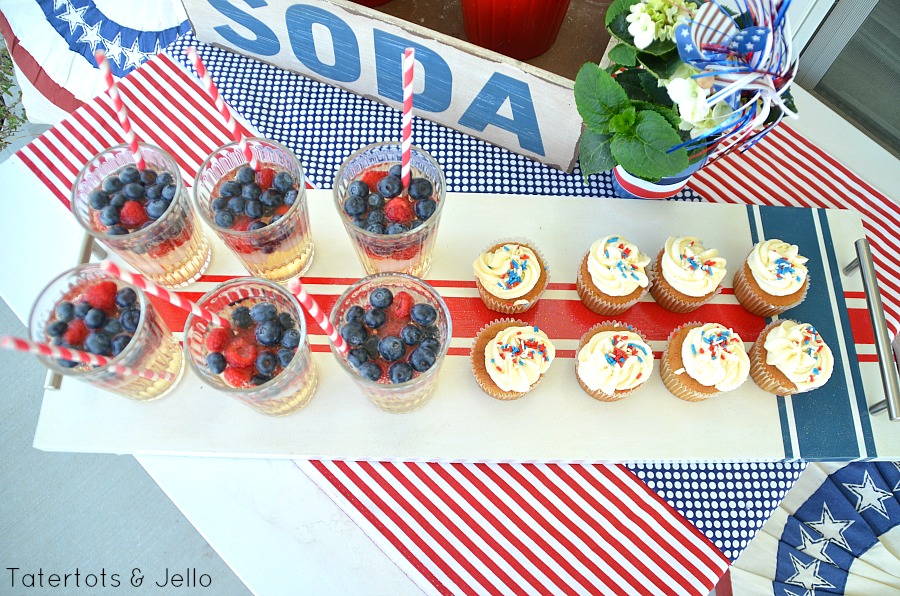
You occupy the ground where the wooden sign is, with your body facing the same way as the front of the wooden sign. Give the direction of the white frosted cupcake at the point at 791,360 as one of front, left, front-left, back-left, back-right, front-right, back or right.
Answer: left

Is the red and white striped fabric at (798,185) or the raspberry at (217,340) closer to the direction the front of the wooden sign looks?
the raspberry

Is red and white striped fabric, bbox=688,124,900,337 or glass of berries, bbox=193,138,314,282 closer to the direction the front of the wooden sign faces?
the glass of berries

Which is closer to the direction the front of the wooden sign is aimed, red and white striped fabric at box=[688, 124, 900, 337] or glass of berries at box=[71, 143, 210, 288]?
the glass of berries

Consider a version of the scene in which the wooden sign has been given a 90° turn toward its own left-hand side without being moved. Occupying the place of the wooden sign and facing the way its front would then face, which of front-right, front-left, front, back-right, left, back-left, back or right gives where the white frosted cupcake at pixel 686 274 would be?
front

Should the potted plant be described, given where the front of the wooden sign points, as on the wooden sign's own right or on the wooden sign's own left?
on the wooden sign's own left

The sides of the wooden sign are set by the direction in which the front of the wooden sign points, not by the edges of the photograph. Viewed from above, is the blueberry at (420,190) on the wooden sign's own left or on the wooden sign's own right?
on the wooden sign's own left

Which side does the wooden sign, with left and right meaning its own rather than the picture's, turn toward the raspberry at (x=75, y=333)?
front

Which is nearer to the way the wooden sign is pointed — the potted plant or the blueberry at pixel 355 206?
the blueberry

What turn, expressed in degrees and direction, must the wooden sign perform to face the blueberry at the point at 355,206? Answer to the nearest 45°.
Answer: approximately 45° to its left

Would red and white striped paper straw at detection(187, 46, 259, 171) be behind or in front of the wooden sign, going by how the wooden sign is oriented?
in front

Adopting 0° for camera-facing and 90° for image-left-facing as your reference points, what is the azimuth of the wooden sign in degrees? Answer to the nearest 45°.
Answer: approximately 45°
